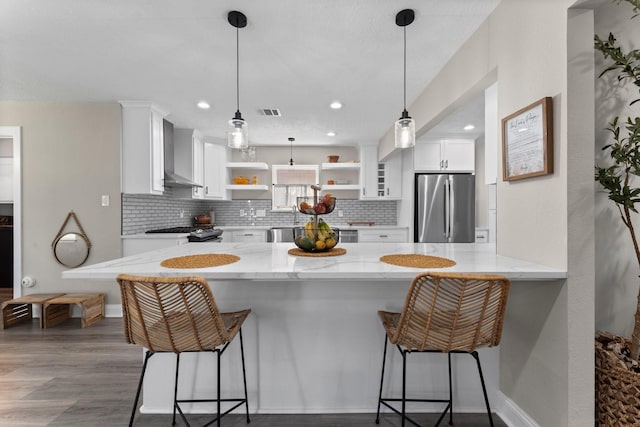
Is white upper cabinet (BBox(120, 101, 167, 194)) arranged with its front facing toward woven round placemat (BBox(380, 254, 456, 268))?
no

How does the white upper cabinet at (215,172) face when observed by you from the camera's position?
facing the viewer and to the right of the viewer

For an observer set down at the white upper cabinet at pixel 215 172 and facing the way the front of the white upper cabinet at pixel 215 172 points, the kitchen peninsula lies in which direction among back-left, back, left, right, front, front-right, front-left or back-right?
front-right

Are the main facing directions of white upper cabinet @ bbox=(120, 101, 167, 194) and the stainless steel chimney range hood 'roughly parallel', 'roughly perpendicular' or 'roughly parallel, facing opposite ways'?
roughly parallel

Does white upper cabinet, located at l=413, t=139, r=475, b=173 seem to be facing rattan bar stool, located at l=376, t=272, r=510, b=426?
yes

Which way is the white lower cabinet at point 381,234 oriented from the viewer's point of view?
toward the camera

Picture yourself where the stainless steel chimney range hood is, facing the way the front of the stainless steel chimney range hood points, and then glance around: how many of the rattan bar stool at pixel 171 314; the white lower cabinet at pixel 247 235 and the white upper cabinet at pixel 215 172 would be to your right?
1

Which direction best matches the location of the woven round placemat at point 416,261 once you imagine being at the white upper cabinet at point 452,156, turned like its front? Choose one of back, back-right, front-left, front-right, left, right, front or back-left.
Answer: front

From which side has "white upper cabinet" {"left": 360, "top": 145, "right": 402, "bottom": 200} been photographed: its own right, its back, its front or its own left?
front

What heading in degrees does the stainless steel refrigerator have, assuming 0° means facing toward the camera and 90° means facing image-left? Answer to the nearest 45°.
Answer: approximately 0°

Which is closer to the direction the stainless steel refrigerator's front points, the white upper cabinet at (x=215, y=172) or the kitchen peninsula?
the kitchen peninsula

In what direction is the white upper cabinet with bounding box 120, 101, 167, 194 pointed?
to the viewer's right

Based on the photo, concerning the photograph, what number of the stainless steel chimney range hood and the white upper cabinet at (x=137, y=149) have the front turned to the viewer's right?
2

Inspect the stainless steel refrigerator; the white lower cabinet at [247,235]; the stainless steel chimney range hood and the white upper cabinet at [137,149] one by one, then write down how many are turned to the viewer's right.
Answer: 2

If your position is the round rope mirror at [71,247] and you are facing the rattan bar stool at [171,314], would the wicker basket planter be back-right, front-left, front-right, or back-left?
front-left
